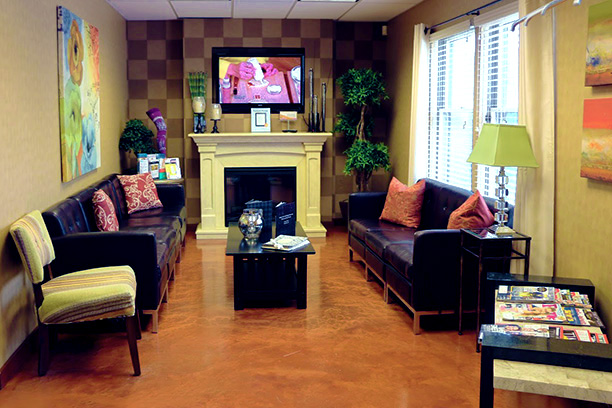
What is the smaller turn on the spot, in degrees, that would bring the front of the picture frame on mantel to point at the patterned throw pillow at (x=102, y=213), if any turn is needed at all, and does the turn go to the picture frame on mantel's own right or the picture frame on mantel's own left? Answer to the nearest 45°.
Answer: approximately 45° to the picture frame on mantel's own right

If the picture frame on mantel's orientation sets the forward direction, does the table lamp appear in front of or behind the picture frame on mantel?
in front

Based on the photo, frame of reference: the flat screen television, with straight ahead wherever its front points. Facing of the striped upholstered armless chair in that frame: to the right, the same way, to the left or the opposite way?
to the left

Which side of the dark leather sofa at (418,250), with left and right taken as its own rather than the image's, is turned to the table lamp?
left

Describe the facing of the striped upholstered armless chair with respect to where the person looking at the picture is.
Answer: facing to the right of the viewer

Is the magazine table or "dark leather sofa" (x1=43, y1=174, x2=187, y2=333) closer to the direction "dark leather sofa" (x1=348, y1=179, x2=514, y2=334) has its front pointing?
the dark leather sofa

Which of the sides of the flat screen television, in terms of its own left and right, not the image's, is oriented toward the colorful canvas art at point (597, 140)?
front

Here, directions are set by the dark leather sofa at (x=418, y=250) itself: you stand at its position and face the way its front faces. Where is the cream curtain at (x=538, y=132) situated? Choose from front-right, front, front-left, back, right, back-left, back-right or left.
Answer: left

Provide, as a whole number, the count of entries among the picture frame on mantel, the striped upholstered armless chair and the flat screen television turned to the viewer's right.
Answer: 1

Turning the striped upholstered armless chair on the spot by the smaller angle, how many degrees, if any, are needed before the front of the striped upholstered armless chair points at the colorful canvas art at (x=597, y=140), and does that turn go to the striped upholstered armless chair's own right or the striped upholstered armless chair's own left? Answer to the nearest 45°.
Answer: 0° — it already faces it

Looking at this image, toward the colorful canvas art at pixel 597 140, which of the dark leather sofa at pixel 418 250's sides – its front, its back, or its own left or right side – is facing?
left

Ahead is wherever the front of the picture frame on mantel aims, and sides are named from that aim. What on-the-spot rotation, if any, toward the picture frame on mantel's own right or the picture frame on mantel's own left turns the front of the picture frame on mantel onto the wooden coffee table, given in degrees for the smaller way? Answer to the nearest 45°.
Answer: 0° — it already faces it

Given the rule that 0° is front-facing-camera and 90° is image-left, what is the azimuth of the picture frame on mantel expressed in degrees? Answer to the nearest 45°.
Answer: approximately 0°
